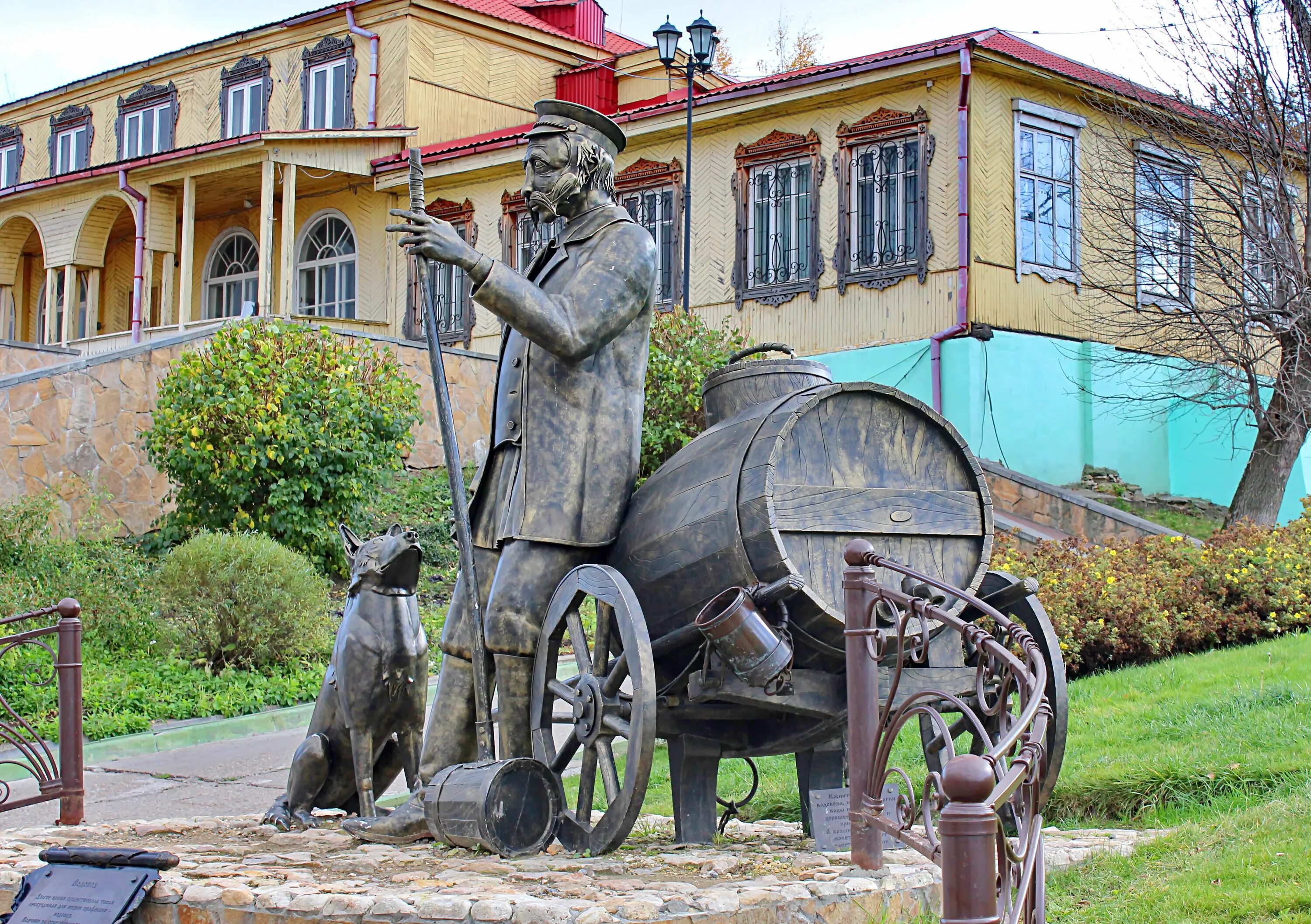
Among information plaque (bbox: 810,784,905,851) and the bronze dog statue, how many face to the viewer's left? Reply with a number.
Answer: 0

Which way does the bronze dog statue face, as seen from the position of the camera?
facing the viewer and to the right of the viewer

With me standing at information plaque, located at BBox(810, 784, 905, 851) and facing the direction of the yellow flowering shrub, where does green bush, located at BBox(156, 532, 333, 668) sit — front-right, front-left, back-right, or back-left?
front-left

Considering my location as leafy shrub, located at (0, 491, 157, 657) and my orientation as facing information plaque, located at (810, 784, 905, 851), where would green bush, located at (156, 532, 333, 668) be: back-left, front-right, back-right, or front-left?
front-left

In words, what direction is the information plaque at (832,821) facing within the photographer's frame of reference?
facing the viewer

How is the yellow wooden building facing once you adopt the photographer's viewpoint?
facing the viewer and to the left of the viewer

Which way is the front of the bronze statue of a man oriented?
to the viewer's left

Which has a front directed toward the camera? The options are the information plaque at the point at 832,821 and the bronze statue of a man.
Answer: the information plaque

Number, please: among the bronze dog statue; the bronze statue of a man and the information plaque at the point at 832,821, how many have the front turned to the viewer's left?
1

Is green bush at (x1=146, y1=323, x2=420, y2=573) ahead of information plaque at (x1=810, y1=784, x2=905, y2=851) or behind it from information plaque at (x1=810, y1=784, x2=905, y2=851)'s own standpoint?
behind

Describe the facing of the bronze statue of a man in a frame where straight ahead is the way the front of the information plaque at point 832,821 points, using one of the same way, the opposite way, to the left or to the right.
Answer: to the right

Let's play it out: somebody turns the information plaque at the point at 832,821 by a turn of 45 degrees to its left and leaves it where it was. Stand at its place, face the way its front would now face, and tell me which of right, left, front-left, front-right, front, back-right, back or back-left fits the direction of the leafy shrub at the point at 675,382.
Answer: back-left

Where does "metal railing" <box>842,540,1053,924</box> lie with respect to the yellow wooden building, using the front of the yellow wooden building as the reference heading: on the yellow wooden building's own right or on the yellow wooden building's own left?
on the yellow wooden building's own left

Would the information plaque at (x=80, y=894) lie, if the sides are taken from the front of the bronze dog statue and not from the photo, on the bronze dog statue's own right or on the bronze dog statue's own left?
on the bronze dog statue's own right
